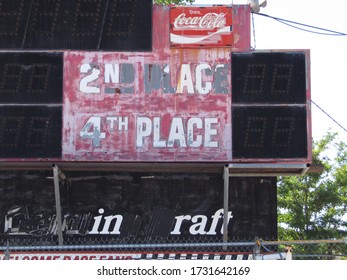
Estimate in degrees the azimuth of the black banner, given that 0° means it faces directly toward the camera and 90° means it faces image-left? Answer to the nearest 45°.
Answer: approximately 0°

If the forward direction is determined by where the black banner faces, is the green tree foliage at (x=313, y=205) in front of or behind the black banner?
behind

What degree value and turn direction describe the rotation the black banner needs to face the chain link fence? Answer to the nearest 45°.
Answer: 0° — it already faces it

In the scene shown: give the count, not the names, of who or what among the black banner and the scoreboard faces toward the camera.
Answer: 2
